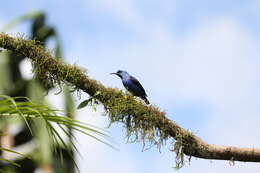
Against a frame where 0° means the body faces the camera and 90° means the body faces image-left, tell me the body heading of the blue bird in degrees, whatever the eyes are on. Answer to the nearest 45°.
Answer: approximately 90°
